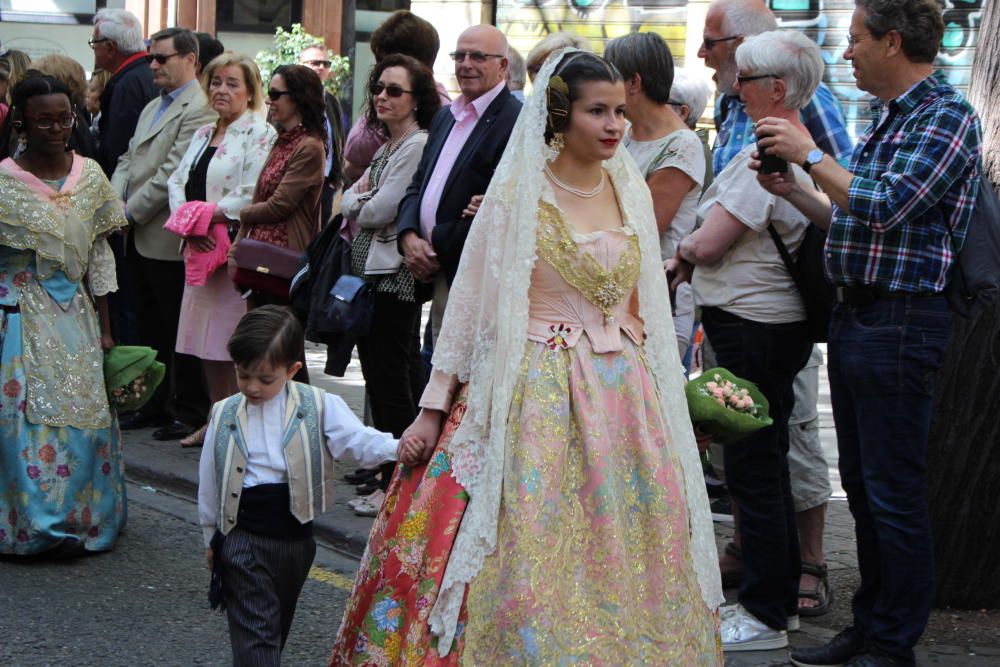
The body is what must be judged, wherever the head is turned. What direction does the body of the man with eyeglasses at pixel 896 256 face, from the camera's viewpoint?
to the viewer's left

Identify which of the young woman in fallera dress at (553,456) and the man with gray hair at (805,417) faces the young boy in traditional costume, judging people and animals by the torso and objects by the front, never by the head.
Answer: the man with gray hair

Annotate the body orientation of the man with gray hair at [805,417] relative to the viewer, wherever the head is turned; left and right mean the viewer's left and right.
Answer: facing the viewer and to the left of the viewer

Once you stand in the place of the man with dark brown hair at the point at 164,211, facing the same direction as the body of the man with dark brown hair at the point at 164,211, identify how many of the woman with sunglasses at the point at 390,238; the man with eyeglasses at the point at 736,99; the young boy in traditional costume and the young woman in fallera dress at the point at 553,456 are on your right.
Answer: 0

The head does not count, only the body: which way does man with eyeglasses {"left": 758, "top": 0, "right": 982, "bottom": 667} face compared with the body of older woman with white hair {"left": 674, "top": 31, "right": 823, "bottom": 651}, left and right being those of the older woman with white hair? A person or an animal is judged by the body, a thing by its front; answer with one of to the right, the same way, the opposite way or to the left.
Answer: the same way

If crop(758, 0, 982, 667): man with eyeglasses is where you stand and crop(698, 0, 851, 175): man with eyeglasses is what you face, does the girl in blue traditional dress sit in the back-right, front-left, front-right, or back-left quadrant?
front-left

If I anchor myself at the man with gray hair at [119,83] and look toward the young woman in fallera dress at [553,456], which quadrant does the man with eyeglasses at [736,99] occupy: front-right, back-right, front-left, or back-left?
front-left

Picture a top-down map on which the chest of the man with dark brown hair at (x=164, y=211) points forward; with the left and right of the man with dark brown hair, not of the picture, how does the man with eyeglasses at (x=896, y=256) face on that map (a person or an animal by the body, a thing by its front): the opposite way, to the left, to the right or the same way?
to the right

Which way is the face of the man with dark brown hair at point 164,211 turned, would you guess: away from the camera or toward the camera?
toward the camera

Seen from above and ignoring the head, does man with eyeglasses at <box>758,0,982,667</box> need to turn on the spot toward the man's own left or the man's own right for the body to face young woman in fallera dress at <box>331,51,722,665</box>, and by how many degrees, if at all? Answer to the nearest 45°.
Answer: approximately 45° to the man's own left

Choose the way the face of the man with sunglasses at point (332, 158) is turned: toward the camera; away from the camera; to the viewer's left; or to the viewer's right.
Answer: toward the camera

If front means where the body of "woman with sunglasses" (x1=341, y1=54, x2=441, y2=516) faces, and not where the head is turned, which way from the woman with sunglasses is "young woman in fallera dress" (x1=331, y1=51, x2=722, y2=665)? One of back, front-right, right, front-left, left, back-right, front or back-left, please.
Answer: front-left

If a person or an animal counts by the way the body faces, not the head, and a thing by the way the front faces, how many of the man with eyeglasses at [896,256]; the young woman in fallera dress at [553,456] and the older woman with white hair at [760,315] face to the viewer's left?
2

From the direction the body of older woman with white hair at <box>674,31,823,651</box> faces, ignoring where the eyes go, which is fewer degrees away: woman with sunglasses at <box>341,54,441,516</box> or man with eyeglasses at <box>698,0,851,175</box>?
the woman with sunglasses

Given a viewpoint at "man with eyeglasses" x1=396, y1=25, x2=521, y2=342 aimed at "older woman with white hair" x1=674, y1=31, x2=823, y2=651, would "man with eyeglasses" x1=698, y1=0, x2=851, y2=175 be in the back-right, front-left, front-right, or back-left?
front-left

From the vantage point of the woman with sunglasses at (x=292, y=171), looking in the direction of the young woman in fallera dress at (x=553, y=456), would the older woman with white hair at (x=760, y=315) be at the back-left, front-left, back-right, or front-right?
front-left

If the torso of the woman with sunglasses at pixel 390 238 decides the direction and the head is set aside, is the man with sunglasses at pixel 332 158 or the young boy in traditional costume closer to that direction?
the young boy in traditional costume

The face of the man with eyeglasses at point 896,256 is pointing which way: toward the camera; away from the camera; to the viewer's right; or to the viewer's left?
to the viewer's left

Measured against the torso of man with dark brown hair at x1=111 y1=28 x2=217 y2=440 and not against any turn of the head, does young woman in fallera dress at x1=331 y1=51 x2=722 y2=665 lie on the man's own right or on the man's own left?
on the man's own left

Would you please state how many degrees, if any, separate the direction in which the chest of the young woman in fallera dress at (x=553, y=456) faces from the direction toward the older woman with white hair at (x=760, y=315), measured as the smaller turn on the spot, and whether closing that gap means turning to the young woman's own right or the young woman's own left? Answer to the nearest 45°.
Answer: approximately 90° to the young woman's own left
